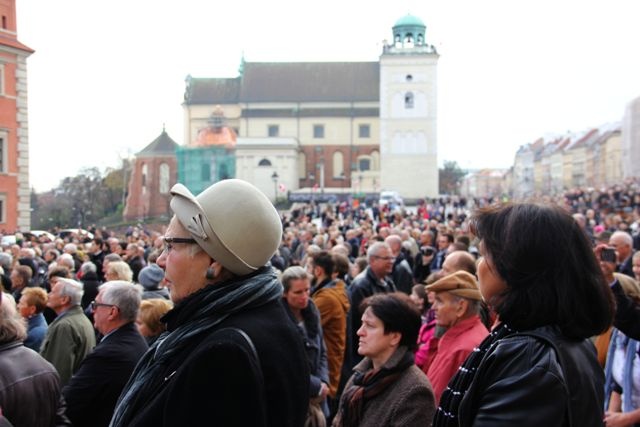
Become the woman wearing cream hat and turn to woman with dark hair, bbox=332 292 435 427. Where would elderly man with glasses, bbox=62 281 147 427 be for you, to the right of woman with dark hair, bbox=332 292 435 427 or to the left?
left

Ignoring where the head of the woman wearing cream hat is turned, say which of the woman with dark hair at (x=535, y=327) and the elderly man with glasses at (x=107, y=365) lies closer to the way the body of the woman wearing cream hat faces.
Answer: the elderly man with glasses

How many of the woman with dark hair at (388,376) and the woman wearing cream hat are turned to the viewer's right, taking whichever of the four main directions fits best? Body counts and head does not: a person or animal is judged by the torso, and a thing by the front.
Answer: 0

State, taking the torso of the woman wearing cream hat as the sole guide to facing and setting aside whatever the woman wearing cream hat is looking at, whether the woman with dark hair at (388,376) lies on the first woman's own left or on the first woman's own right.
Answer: on the first woman's own right

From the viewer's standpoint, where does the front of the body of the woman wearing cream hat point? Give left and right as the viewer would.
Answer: facing to the left of the viewer

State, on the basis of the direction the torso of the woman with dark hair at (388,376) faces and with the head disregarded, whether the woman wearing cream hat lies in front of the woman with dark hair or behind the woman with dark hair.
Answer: in front

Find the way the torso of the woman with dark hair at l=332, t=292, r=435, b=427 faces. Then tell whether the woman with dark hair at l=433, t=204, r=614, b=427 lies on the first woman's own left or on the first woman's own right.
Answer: on the first woman's own left

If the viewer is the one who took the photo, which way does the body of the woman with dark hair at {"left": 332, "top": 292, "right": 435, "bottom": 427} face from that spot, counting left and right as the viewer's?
facing the viewer and to the left of the viewer

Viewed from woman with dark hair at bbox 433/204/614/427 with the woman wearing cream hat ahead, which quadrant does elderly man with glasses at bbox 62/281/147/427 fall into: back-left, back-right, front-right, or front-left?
front-right

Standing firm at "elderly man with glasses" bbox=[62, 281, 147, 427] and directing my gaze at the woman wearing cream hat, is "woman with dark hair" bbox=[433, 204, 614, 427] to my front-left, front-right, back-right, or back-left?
front-left

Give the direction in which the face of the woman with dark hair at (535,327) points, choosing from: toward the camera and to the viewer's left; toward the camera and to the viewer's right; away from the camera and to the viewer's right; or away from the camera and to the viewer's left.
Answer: away from the camera and to the viewer's left

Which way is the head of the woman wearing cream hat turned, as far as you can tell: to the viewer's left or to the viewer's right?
to the viewer's left

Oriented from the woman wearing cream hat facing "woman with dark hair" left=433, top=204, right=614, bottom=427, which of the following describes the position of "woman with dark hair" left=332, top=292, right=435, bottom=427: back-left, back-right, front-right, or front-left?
front-left

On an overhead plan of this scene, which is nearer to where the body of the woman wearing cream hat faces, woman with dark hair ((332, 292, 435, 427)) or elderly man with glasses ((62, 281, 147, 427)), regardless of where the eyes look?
the elderly man with glasses

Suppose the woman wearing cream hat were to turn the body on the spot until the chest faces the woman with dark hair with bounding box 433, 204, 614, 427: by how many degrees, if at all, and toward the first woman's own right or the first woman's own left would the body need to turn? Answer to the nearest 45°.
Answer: approximately 180°
